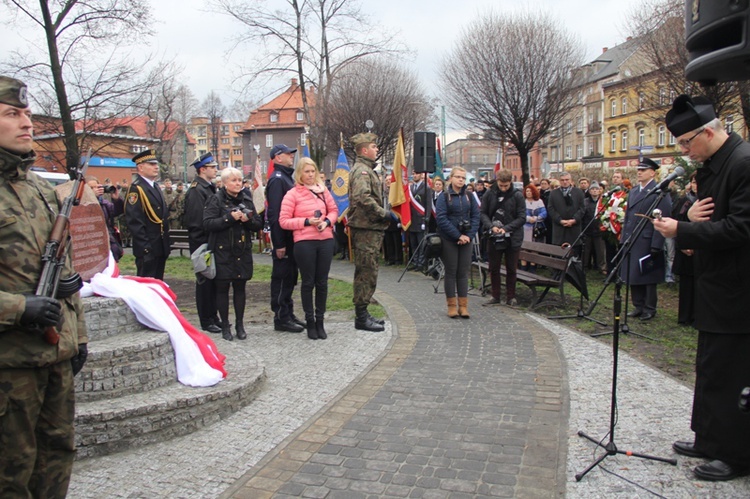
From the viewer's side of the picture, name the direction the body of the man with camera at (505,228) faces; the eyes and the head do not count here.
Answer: toward the camera

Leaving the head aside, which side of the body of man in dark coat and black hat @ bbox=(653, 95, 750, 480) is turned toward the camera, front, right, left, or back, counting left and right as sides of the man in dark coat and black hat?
left

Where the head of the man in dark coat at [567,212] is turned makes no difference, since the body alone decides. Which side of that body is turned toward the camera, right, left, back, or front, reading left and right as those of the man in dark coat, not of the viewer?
front

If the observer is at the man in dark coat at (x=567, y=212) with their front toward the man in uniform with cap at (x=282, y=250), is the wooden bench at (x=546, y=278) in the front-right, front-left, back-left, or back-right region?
front-left

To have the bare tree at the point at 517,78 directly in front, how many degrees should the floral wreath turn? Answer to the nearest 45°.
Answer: approximately 180°

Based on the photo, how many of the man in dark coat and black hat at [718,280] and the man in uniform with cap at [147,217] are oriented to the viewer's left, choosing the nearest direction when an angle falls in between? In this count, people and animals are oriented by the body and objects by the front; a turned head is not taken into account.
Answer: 1

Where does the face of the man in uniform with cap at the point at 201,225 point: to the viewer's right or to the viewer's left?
to the viewer's right

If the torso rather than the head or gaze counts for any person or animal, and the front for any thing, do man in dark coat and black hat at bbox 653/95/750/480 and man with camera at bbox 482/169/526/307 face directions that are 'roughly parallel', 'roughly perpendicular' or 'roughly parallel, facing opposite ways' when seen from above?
roughly perpendicular

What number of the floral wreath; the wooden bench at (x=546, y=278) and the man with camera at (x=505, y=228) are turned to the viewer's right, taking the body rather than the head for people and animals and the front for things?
0

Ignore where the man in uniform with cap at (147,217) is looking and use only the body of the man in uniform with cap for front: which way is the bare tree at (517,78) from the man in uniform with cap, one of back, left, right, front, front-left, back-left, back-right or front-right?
left

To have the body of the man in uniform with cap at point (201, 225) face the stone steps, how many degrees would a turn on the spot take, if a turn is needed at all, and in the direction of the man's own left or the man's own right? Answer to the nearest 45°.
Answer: approximately 90° to the man's own right
